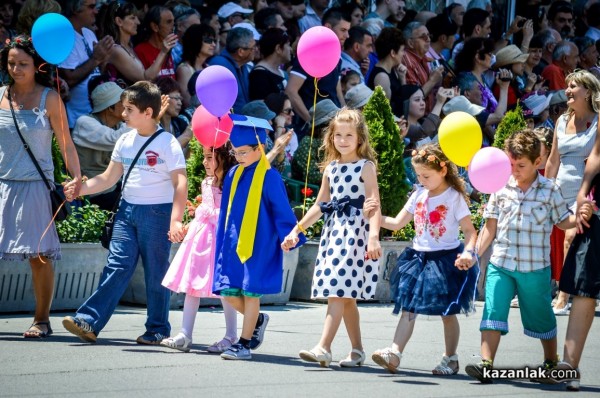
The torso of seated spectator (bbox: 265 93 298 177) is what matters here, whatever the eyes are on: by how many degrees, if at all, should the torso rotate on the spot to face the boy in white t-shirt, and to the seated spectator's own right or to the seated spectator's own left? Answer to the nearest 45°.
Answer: approximately 90° to the seated spectator's own right

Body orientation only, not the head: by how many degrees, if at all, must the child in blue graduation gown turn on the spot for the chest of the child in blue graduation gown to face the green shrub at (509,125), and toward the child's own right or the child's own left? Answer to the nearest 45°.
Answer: approximately 180°

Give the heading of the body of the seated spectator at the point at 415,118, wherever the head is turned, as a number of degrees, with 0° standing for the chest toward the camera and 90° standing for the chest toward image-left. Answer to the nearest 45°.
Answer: approximately 315°

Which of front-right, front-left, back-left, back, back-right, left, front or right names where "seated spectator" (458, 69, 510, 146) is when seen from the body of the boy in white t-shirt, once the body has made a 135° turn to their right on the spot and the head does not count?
front-right

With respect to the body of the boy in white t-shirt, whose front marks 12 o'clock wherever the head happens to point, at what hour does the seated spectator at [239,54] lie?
The seated spectator is roughly at 5 o'clock from the boy in white t-shirt.
